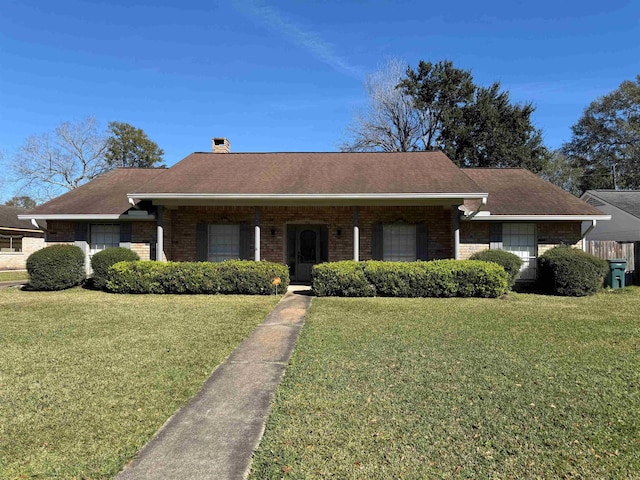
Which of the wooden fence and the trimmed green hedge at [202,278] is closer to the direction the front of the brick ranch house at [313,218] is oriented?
the trimmed green hedge

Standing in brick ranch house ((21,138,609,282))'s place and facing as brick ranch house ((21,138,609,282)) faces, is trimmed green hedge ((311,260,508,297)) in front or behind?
in front

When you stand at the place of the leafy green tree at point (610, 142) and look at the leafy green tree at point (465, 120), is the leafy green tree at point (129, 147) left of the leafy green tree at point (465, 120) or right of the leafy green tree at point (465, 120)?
right

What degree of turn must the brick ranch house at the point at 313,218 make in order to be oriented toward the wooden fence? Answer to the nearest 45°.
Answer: approximately 90° to its left

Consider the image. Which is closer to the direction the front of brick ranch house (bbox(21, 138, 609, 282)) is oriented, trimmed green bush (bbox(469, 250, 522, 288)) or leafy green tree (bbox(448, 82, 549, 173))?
the trimmed green bush

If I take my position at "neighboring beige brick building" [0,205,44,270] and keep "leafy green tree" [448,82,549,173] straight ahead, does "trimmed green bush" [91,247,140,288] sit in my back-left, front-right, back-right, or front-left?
front-right

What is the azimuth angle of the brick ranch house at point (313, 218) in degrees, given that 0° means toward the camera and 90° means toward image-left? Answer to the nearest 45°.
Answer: approximately 0°

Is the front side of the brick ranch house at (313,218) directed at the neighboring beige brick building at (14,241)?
no

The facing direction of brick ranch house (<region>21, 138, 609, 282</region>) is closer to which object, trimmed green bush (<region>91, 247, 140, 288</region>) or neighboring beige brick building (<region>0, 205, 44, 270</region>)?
the trimmed green bush

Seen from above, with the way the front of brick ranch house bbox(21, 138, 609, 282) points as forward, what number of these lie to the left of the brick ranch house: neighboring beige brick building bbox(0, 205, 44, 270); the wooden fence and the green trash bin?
2

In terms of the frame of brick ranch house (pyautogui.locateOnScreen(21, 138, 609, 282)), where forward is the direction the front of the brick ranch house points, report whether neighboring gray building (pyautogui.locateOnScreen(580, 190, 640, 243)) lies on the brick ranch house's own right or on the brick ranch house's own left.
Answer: on the brick ranch house's own left

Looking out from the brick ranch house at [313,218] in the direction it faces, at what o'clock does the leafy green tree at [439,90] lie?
The leafy green tree is roughly at 7 o'clock from the brick ranch house.

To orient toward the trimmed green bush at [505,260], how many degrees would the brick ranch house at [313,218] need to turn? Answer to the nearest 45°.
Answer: approximately 90° to its left

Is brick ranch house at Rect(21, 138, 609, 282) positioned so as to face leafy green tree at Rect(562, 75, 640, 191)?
no

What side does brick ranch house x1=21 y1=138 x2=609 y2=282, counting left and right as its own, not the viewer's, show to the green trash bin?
left

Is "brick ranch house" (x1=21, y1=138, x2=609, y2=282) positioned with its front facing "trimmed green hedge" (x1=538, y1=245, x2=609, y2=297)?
no

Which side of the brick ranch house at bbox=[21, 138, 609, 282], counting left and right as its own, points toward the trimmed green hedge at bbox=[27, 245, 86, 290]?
right
